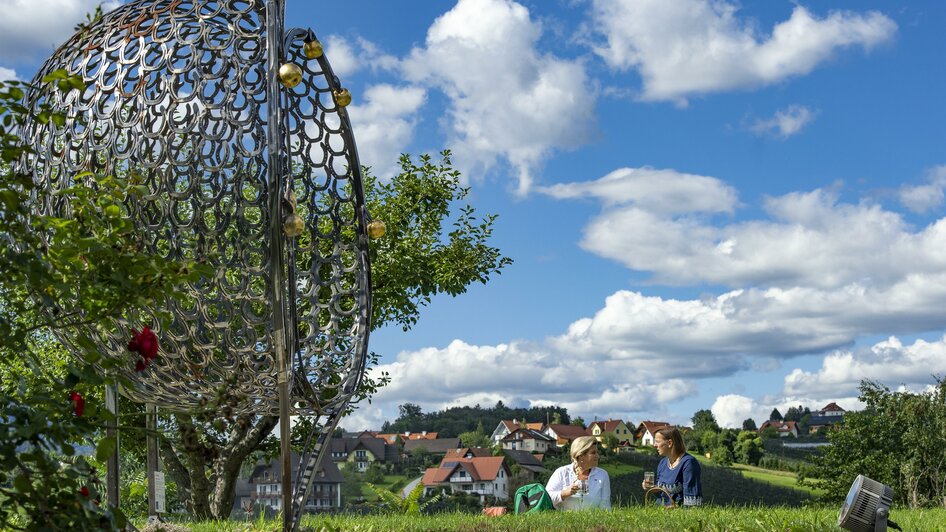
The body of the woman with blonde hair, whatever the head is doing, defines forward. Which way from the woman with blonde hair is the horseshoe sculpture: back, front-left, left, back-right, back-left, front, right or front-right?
right

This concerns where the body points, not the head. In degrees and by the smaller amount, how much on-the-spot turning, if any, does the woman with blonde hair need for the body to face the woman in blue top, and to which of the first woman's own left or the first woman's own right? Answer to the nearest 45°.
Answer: approximately 45° to the first woman's own left

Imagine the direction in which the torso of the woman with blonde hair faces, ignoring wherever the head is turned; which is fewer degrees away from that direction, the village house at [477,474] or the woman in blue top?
the woman in blue top

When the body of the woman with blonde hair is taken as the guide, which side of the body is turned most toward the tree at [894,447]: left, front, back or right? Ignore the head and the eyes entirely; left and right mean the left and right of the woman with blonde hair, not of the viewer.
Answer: left

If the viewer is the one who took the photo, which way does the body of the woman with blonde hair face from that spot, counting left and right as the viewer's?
facing the viewer and to the right of the viewer

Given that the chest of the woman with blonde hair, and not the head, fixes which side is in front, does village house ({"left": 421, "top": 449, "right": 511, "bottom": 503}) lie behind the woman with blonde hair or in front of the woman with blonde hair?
behind
